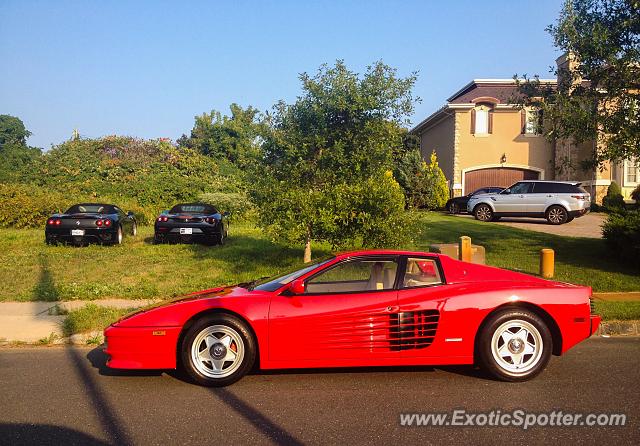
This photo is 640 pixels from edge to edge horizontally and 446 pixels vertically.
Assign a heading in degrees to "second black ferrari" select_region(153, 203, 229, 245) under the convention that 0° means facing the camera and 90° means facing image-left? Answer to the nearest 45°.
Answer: approximately 180°

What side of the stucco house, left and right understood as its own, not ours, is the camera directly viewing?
front

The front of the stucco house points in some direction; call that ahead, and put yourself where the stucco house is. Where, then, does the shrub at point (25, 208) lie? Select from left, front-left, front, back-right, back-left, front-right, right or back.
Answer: front-right

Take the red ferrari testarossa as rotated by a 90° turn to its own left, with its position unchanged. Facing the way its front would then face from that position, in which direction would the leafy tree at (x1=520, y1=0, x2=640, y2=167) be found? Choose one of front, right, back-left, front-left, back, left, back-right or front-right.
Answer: back-left

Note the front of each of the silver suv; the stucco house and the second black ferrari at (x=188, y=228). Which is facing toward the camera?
the stucco house

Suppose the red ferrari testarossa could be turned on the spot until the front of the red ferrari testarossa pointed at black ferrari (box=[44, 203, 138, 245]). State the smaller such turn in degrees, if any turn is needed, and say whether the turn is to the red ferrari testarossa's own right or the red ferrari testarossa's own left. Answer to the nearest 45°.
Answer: approximately 45° to the red ferrari testarossa's own right

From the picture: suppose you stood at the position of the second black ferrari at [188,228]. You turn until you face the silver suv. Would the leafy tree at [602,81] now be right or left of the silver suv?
right

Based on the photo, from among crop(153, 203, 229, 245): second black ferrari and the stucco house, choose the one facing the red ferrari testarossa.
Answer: the stucco house

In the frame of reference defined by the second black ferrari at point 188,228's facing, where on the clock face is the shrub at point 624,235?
The shrub is roughly at 4 o'clock from the second black ferrari.

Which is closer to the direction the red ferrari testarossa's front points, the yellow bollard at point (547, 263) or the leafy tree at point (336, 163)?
the leafy tree

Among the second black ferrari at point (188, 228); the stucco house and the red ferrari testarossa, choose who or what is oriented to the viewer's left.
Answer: the red ferrari testarossa

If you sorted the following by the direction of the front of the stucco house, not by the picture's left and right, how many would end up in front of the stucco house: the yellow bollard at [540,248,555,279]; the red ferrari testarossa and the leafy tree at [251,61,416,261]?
3

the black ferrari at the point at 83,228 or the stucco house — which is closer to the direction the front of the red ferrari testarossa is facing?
the black ferrari

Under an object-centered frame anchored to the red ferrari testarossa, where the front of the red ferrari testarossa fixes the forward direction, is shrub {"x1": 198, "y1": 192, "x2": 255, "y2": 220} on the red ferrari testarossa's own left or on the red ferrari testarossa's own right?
on the red ferrari testarossa's own right

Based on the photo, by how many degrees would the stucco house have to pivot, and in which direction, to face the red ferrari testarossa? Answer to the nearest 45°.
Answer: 0° — it already faces it

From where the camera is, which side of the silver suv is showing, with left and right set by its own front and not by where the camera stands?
left

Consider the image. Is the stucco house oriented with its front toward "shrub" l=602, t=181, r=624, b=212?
no

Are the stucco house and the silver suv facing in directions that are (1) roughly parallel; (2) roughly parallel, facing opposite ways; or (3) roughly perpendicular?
roughly perpendicular

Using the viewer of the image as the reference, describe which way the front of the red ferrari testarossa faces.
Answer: facing to the left of the viewer

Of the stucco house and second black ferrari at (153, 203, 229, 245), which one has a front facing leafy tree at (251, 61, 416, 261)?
the stucco house
